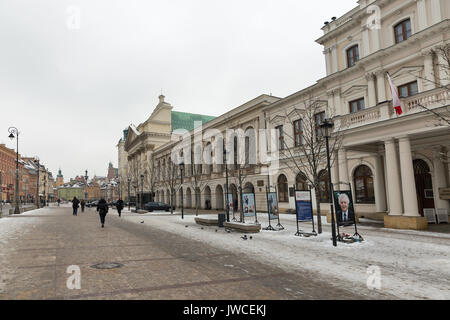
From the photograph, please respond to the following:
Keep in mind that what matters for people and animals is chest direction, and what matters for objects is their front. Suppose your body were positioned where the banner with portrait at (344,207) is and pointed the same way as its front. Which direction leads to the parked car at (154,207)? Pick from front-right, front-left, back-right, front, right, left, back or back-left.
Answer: back-right

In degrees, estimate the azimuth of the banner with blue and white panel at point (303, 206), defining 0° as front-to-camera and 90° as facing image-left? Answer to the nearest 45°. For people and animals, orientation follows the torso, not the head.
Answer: approximately 0°

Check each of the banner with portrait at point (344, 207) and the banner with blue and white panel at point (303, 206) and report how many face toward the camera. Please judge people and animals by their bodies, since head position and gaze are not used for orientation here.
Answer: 2

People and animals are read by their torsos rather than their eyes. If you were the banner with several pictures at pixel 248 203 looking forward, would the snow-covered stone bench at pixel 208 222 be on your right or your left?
on your right

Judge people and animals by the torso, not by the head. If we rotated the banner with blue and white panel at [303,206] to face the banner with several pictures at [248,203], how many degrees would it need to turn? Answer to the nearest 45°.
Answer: approximately 135° to its right

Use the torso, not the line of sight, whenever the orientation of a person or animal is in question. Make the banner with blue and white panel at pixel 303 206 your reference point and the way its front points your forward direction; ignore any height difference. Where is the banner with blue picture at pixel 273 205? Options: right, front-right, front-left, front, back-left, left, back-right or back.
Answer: back-right

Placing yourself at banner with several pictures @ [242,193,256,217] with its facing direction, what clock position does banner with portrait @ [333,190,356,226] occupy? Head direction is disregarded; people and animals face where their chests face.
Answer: banner with portrait @ [333,190,356,226] is roughly at 11 o'clock from banner with several pictures @ [242,193,256,217].

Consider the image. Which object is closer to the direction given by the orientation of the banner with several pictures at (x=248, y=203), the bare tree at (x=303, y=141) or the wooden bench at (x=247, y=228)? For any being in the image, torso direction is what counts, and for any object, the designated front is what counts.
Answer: the wooden bench
